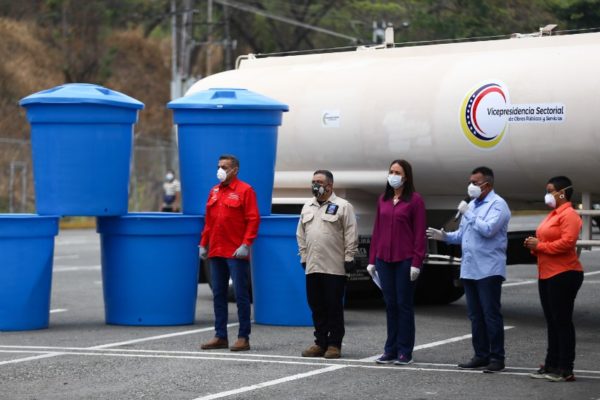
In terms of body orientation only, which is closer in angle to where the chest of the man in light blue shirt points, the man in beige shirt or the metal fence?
the man in beige shirt

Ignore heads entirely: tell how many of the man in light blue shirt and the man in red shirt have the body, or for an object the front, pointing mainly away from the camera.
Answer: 0

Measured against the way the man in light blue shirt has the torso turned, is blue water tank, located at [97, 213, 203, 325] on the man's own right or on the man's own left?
on the man's own right

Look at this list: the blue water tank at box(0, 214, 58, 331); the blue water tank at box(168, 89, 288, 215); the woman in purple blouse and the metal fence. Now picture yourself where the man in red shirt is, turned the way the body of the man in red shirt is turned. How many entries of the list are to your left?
1

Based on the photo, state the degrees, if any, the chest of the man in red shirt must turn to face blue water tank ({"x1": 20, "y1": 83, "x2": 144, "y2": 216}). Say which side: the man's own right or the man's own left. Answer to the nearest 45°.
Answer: approximately 90° to the man's own right

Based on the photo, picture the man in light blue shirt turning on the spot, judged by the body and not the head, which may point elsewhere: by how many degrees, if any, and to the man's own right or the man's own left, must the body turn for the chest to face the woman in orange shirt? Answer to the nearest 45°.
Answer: approximately 90° to the man's own left

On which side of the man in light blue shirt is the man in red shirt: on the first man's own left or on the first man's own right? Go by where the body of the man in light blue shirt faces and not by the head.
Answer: on the first man's own right

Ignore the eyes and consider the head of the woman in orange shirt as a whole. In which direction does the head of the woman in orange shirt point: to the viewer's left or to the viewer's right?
to the viewer's left

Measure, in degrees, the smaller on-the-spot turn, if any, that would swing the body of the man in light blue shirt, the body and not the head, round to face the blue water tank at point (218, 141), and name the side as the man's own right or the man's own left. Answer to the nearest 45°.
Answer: approximately 90° to the man's own right

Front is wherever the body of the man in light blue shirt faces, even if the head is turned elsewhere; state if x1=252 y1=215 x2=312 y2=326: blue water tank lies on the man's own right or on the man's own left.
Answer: on the man's own right

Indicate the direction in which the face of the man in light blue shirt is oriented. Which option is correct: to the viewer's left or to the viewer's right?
to the viewer's left

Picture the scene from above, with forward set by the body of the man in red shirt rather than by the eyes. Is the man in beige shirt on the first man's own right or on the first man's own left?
on the first man's own left
